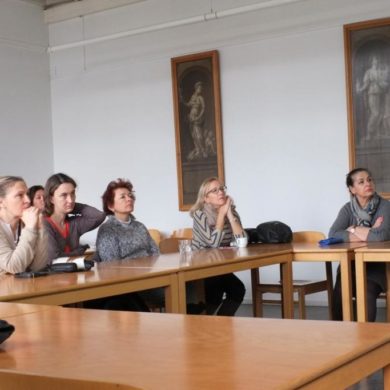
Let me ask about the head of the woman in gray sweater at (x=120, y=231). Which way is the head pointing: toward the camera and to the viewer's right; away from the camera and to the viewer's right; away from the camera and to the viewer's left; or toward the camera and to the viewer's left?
toward the camera and to the viewer's right

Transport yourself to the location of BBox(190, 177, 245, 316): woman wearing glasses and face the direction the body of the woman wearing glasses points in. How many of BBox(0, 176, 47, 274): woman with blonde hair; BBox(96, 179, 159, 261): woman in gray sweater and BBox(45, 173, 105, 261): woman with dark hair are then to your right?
3

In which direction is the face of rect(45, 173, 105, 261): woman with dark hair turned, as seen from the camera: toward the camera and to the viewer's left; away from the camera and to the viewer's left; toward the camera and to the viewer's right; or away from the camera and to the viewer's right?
toward the camera and to the viewer's right

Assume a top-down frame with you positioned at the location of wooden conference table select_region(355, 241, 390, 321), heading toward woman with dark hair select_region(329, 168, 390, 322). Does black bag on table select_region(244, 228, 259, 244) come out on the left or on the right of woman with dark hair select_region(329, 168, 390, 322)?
left

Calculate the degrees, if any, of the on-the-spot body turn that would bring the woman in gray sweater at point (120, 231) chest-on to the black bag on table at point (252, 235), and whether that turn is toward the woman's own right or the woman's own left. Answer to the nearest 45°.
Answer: approximately 90° to the woman's own left

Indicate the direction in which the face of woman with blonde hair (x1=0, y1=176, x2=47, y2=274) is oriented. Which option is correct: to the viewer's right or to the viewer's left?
to the viewer's right

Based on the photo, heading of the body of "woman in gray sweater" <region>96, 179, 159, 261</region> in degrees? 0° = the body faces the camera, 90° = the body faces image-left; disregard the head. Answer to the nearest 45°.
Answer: approximately 315°
